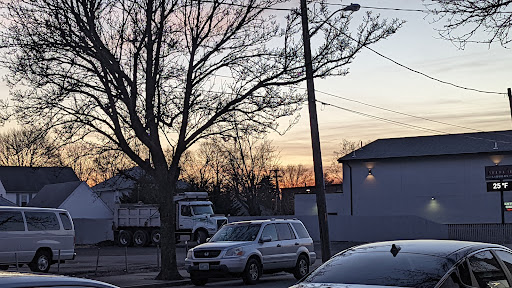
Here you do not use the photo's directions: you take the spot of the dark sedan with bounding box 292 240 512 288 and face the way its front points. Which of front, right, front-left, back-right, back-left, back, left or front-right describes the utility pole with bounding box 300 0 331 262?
front-left

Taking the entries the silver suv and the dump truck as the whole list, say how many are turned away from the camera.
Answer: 0

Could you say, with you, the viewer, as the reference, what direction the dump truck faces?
facing the viewer and to the right of the viewer

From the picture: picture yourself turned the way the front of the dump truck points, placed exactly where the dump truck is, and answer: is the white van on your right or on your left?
on your right

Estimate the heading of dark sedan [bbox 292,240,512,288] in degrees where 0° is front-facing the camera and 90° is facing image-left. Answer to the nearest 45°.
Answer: approximately 225°

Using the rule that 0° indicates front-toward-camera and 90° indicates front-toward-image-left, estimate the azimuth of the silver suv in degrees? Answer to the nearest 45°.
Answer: approximately 45°

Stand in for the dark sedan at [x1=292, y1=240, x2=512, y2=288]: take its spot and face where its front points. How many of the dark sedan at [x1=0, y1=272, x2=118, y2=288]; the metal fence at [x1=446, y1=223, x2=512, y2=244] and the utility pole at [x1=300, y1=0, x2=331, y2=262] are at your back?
1

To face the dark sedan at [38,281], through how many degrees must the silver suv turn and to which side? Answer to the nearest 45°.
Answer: approximately 45° to its left

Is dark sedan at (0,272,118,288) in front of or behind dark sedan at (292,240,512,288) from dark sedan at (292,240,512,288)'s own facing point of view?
behind

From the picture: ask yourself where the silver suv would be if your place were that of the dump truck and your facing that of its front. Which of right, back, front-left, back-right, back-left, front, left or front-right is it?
front-right

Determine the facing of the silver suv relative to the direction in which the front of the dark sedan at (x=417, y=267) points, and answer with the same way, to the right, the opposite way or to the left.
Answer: the opposite way
